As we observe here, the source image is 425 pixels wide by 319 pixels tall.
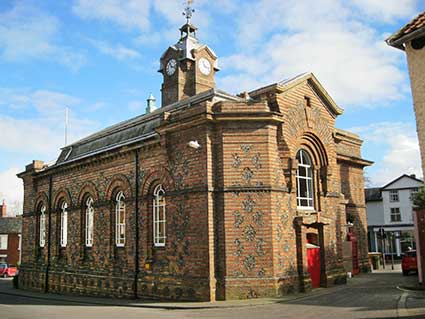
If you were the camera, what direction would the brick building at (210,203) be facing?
facing the viewer and to the right of the viewer

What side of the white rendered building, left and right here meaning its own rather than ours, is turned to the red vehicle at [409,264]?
front

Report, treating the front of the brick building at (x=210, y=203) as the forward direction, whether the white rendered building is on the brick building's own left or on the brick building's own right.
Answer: on the brick building's own left

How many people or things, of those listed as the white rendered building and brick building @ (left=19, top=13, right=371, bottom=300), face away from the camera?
0

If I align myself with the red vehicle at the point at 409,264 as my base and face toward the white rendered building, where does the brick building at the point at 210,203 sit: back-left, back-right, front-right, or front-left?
back-left

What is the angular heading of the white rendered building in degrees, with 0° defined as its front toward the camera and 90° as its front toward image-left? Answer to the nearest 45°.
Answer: approximately 0°
